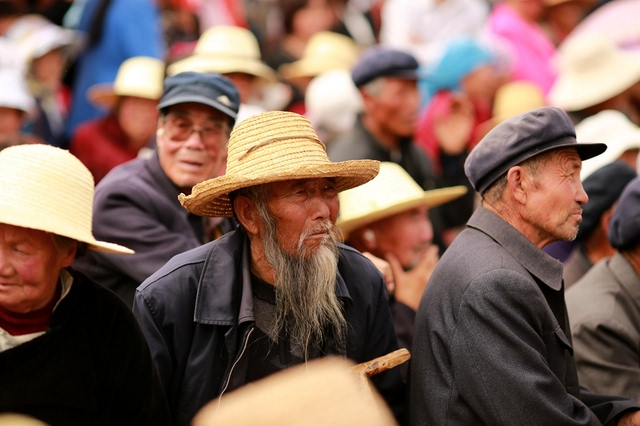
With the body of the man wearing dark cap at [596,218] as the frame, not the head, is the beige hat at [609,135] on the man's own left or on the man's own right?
on the man's own left

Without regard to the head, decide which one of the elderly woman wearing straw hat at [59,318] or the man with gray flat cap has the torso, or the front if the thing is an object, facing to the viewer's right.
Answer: the man with gray flat cap

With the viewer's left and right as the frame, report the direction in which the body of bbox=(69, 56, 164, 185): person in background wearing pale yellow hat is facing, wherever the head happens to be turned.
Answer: facing the viewer and to the right of the viewer

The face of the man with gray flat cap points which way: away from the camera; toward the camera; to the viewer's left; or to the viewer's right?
to the viewer's right

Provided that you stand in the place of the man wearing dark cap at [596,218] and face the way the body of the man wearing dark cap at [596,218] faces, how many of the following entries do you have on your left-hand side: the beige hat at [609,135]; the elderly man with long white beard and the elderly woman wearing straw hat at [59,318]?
1

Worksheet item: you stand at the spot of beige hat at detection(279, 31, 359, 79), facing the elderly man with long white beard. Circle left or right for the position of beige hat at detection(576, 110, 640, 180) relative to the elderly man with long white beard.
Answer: left

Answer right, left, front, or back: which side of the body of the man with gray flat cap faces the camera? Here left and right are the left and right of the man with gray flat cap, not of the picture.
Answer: right

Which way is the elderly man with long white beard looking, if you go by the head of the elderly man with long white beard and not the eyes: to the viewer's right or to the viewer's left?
to the viewer's right
